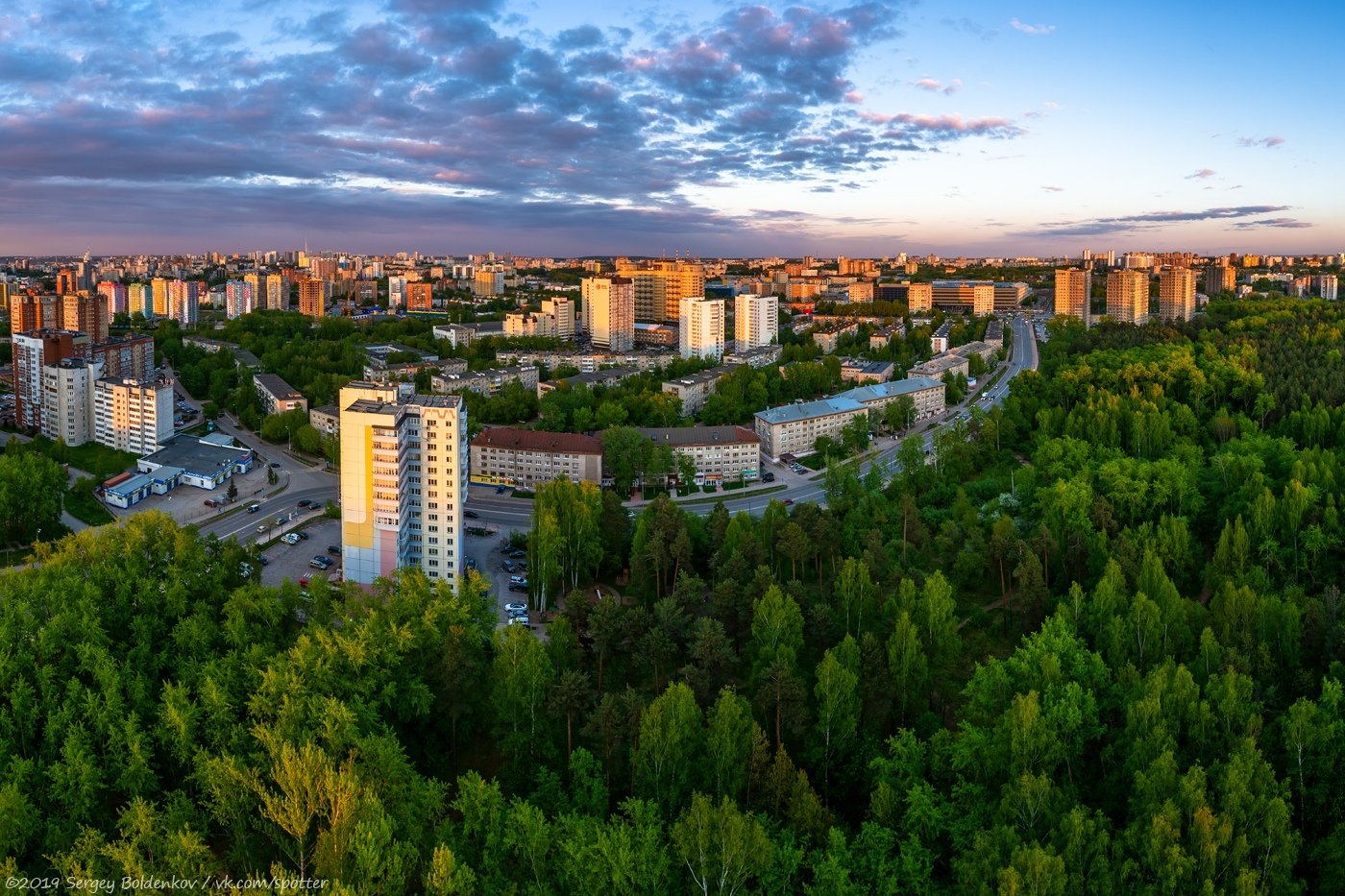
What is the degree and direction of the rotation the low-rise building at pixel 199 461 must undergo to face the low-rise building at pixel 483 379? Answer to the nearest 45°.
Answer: approximately 90° to its left

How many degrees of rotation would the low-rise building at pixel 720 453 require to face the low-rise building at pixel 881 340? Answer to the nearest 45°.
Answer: approximately 180°

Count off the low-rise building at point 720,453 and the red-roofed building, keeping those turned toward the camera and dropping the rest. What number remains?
2

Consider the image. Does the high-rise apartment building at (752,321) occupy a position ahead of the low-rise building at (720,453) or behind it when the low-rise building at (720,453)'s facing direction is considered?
behind

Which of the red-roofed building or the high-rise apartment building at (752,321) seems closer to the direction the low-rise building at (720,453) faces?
the red-roofed building

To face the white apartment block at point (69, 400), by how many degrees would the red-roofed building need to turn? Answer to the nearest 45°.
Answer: approximately 135° to its right

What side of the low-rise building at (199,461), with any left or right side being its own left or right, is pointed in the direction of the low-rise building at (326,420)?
left

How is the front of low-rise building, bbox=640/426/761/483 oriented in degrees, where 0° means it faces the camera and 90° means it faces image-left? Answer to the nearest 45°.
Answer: approximately 0°
